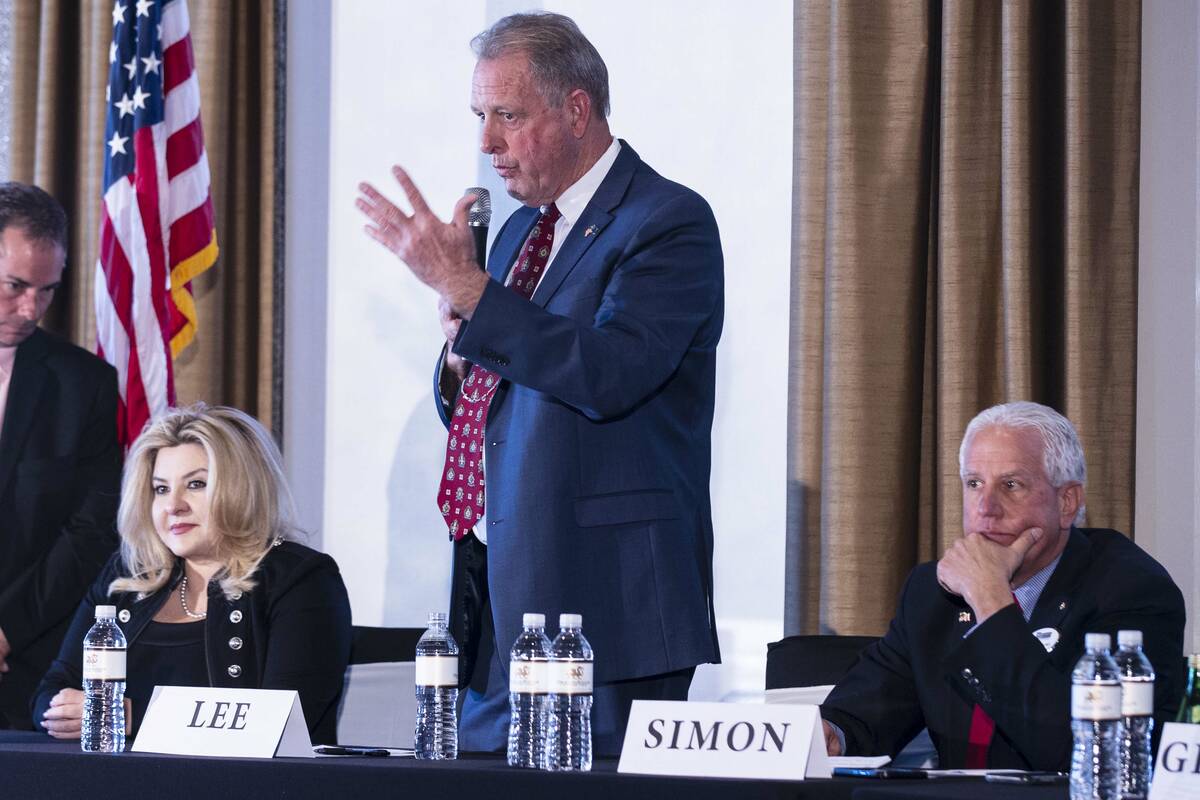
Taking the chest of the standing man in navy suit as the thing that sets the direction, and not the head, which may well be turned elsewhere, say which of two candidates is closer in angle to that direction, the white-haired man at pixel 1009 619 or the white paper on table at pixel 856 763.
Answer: the white paper on table

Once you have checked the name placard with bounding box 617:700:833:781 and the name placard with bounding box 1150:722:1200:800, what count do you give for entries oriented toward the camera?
2

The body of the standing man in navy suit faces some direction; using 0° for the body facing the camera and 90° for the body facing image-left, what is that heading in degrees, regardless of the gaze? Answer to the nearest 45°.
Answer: approximately 45°

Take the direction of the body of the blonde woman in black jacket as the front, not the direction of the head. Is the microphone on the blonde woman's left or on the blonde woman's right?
on the blonde woman's left

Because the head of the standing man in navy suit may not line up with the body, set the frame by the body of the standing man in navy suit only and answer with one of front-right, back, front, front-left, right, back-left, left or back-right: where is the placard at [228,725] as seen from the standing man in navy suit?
front

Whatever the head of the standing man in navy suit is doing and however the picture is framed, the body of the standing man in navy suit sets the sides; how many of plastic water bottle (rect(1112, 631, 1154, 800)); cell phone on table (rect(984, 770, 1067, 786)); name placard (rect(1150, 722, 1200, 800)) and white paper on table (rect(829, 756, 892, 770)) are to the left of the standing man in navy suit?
4

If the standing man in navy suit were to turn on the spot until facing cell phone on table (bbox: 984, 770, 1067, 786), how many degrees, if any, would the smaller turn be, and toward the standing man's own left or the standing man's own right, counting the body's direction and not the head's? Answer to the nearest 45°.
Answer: approximately 90° to the standing man's own left

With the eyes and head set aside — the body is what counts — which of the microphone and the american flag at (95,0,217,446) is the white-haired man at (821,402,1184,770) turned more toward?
the microphone

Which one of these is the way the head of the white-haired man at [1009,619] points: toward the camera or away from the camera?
toward the camera

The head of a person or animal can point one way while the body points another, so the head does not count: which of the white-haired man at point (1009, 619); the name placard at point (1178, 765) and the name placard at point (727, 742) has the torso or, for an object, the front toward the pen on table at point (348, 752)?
the white-haired man

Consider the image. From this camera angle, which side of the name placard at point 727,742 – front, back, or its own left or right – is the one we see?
front

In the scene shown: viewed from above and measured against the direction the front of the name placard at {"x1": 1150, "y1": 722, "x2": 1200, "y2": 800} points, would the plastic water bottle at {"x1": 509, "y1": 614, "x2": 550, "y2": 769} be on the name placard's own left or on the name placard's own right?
on the name placard's own right

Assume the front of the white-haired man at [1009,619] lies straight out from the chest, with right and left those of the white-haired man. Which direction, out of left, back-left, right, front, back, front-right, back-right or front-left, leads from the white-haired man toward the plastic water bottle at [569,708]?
front

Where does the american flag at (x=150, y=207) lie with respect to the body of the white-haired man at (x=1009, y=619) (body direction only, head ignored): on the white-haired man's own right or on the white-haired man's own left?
on the white-haired man's own right

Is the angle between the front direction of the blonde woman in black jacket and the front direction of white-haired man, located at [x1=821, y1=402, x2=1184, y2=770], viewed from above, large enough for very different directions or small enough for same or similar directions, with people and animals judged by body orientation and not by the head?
same or similar directions

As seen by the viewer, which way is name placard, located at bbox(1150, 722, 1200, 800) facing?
toward the camera

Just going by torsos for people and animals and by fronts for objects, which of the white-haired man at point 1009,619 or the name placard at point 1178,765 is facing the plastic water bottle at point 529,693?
the white-haired man
